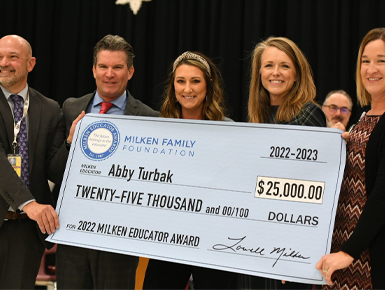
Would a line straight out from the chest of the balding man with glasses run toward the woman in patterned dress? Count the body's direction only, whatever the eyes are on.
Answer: yes

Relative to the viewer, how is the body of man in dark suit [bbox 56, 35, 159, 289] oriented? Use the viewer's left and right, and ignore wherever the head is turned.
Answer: facing the viewer

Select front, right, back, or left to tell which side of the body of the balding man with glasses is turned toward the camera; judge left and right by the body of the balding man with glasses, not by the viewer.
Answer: front

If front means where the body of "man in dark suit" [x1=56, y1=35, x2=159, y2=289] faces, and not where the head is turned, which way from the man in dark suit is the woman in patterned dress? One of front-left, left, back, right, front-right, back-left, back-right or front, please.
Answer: front-left
